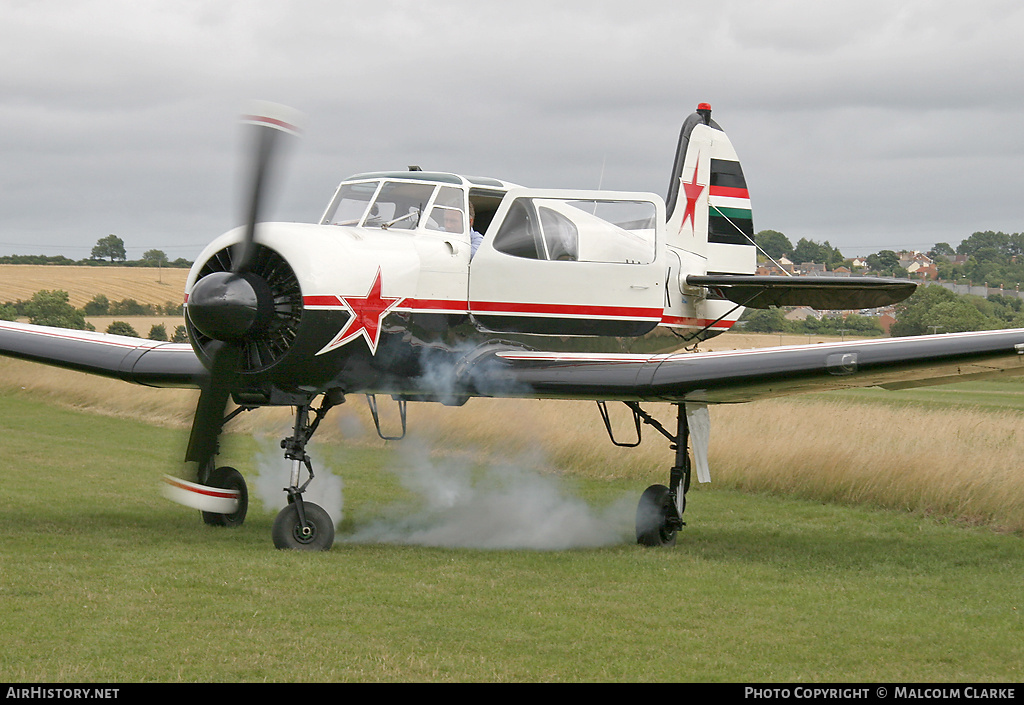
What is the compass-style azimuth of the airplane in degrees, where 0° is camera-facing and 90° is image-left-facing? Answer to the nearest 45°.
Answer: approximately 45°

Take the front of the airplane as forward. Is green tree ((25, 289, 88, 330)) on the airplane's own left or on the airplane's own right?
on the airplane's own right

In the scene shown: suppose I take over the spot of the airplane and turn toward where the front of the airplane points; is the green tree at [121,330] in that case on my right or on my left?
on my right
